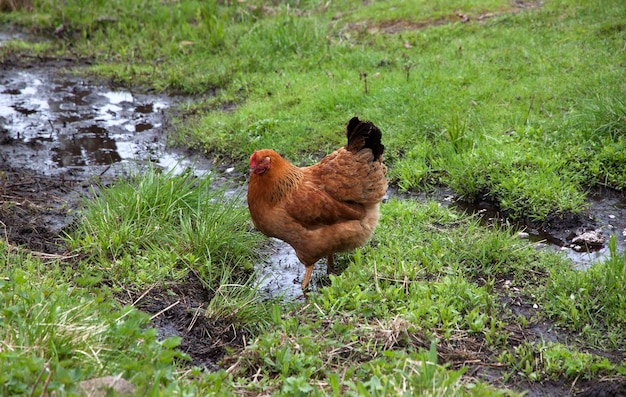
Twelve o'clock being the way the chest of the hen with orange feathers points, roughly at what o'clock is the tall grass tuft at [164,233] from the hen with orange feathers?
The tall grass tuft is roughly at 12 o'clock from the hen with orange feathers.

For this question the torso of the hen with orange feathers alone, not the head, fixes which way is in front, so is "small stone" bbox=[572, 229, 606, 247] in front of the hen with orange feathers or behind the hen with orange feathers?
behind

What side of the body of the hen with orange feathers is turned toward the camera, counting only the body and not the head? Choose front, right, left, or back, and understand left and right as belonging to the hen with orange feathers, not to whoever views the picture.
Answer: left
